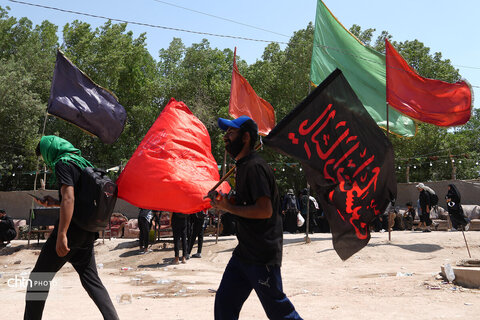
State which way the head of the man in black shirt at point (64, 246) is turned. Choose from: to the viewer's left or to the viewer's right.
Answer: to the viewer's left

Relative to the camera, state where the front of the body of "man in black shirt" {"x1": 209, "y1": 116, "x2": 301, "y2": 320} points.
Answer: to the viewer's left

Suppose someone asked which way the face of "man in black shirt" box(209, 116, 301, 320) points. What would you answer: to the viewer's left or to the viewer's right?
to the viewer's left

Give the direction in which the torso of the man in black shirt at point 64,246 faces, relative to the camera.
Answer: to the viewer's left

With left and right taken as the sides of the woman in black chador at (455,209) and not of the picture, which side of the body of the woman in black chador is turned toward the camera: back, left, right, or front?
left

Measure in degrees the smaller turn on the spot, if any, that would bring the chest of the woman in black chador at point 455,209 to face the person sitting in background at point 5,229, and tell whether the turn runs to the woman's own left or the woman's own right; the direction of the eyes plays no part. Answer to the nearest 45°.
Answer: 0° — they already face them
